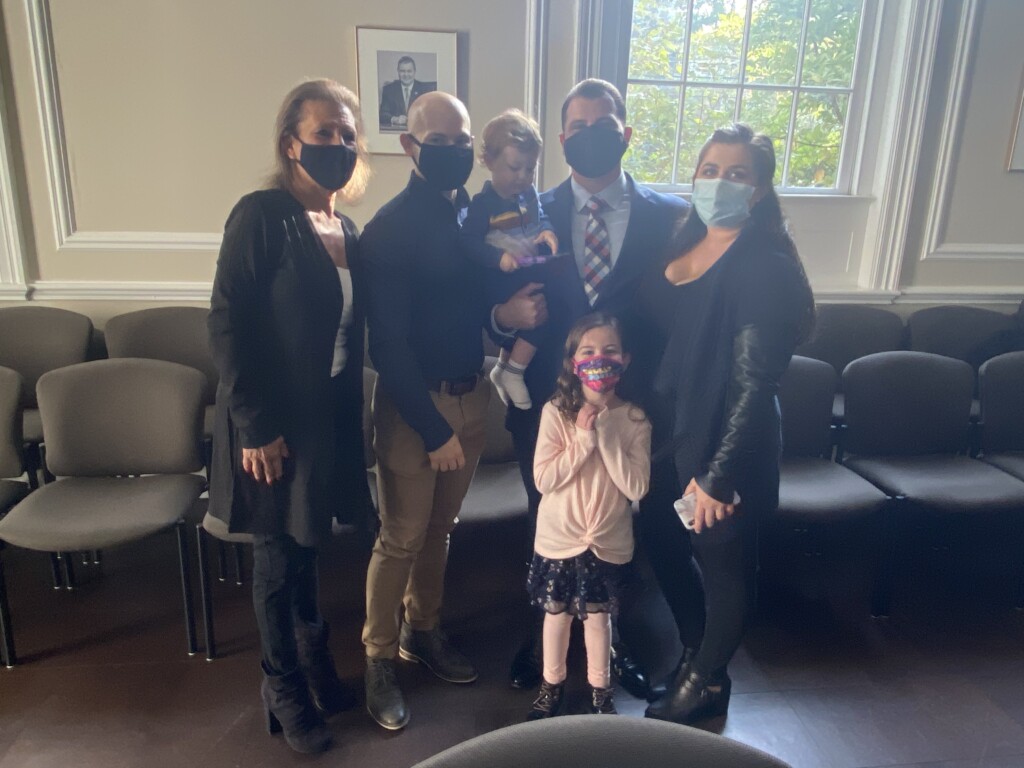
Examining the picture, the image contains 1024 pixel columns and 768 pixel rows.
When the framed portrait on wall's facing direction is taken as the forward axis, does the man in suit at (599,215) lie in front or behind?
in front

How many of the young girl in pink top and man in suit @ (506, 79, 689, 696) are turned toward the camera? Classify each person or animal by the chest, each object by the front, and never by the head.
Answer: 2

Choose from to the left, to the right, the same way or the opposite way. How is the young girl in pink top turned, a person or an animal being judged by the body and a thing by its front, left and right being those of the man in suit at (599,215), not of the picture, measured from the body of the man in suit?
the same way

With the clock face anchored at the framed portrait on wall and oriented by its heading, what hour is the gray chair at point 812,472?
The gray chair is roughly at 10 o'clock from the framed portrait on wall.

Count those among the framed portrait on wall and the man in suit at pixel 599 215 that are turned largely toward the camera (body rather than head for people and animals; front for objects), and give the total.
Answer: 2

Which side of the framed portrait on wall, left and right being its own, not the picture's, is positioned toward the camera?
front

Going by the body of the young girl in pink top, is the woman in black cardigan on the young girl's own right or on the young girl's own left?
on the young girl's own right

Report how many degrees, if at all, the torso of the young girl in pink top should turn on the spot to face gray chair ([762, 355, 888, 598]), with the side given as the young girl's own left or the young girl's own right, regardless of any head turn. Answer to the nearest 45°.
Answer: approximately 135° to the young girl's own left

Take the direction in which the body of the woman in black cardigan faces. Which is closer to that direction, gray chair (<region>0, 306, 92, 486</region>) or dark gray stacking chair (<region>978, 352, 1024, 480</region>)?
the dark gray stacking chair

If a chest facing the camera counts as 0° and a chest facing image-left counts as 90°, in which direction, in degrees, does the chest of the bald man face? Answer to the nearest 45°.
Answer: approximately 315°

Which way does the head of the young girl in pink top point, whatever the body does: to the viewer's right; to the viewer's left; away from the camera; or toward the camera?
toward the camera

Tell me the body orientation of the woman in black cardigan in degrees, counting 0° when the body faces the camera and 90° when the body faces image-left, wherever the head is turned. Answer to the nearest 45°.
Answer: approximately 315°

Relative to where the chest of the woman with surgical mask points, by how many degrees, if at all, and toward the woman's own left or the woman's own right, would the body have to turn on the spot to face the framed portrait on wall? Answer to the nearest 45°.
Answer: approximately 90° to the woman's own right

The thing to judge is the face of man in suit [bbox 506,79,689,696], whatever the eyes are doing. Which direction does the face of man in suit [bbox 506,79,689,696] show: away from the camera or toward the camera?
toward the camera

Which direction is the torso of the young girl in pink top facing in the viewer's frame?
toward the camera

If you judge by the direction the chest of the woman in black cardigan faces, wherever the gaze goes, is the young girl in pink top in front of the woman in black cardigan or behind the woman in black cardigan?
in front

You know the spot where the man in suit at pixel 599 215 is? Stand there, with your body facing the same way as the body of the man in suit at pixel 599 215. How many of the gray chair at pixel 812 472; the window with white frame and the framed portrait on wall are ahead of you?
0

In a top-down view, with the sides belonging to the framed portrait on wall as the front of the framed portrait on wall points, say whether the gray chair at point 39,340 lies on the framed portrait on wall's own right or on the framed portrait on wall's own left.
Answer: on the framed portrait on wall's own right
